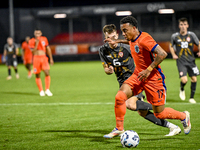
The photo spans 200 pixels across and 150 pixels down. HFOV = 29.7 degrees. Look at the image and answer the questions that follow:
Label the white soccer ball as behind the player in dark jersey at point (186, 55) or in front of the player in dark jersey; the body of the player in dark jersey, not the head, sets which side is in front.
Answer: in front

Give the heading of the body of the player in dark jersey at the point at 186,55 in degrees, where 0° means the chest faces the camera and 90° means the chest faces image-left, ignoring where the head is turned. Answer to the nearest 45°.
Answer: approximately 0°

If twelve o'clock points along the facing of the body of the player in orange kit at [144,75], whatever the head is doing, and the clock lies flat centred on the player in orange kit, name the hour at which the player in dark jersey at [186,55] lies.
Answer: The player in dark jersey is roughly at 5 o'clock from the player in orange kit.

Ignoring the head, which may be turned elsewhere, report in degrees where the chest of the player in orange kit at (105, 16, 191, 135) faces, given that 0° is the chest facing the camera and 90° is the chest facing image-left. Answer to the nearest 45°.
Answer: approximately 45°

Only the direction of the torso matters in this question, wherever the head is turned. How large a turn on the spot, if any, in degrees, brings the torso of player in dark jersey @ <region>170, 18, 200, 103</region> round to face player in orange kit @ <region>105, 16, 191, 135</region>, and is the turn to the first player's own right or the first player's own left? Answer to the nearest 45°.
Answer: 0° — they already face them
